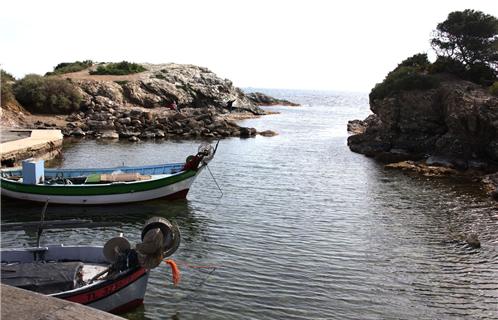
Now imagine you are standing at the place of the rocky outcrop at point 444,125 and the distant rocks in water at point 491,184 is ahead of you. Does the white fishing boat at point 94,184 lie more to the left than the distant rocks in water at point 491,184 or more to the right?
right

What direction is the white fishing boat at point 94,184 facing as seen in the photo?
to the viewer's right

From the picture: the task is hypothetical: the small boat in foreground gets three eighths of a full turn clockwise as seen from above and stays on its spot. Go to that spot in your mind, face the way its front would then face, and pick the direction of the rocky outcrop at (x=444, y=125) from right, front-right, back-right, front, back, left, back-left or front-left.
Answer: back

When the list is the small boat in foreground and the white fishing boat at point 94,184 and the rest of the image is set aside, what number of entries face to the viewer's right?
2

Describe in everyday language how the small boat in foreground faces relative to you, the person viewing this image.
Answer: facing to the right of the viewer

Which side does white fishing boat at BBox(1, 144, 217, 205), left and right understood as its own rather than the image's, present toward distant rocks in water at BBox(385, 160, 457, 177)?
front

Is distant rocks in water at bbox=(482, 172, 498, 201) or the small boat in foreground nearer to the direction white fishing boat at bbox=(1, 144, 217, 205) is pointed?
the distant rocks in water

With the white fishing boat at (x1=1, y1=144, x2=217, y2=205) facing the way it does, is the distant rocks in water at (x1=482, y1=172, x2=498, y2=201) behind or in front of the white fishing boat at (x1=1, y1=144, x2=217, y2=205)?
in front

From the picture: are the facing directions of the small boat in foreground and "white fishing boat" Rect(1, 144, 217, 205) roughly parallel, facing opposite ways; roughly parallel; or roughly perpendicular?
roughly parallel

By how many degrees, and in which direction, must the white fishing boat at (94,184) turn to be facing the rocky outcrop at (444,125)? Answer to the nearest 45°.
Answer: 0° — it already faces it

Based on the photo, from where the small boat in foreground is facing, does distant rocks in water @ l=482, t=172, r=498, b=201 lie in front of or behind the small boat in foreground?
in front

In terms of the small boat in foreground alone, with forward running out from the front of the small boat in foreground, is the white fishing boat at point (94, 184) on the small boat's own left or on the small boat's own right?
on the small boat's own left

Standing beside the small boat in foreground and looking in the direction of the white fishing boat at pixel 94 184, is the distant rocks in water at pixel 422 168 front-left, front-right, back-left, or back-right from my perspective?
front-right
